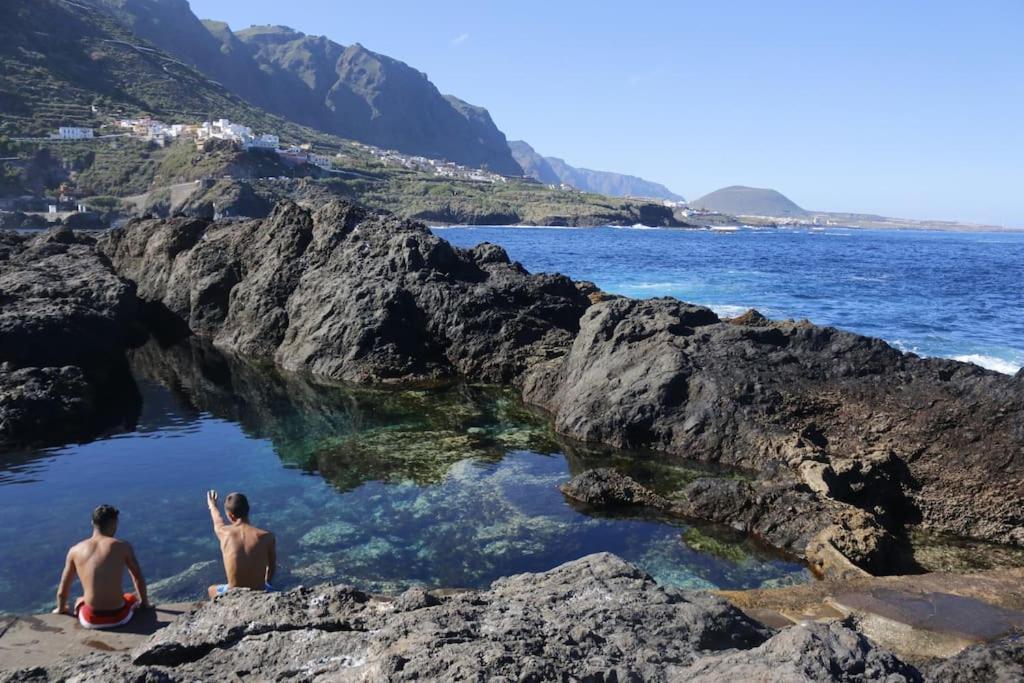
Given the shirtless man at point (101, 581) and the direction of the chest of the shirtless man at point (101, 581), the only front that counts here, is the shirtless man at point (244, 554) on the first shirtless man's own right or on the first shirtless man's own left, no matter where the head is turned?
on the first shirtless man's own right

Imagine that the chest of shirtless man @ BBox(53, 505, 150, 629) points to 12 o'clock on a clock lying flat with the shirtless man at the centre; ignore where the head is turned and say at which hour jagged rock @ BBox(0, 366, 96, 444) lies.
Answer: The jagged rock is roughly at 12 o'clock from the shirtless man.

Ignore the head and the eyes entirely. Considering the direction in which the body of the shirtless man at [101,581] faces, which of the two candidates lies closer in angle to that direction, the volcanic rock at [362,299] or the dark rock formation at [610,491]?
the volcanic rock

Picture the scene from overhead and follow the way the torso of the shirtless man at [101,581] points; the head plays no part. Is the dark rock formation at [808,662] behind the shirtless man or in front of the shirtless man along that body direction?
behind

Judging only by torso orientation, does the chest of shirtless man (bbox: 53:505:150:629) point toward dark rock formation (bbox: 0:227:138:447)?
yes

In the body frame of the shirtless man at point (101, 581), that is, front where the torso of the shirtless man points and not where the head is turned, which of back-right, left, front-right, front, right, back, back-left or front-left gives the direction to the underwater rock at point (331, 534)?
front-right

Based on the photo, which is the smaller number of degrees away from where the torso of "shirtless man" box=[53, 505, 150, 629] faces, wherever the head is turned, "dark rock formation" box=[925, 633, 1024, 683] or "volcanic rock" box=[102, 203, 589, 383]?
the volcanic rock

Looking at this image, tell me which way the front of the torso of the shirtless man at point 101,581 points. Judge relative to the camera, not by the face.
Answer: away from the camera

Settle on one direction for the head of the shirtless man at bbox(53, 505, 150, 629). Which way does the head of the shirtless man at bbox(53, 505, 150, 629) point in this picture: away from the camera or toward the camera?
away from the camera

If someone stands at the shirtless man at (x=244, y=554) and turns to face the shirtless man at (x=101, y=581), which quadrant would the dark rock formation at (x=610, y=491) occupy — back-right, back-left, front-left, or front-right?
back-right
